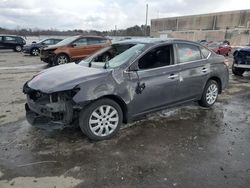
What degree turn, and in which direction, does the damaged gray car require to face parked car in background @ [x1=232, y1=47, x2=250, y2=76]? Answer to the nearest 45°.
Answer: approximately 180°

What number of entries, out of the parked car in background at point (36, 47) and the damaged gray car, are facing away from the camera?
0

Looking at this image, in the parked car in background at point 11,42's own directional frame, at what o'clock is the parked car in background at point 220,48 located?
the parked car in background at point 220,48 is roughly at 7 o'clock from the parked car in background at point 11,42.

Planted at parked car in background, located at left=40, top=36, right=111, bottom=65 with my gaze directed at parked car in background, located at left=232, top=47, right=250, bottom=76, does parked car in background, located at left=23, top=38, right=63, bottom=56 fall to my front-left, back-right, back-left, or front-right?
back-left

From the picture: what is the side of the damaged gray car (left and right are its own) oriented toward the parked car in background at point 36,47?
right

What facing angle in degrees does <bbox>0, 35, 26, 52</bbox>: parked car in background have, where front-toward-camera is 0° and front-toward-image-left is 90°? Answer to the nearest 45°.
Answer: approximately 90°

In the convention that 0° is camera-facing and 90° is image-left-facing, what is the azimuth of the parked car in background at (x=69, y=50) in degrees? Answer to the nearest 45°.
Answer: approximately 45°

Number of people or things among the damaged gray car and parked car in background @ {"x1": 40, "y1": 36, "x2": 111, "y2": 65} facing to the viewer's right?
0

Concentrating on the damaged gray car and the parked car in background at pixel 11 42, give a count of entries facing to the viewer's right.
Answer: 0
